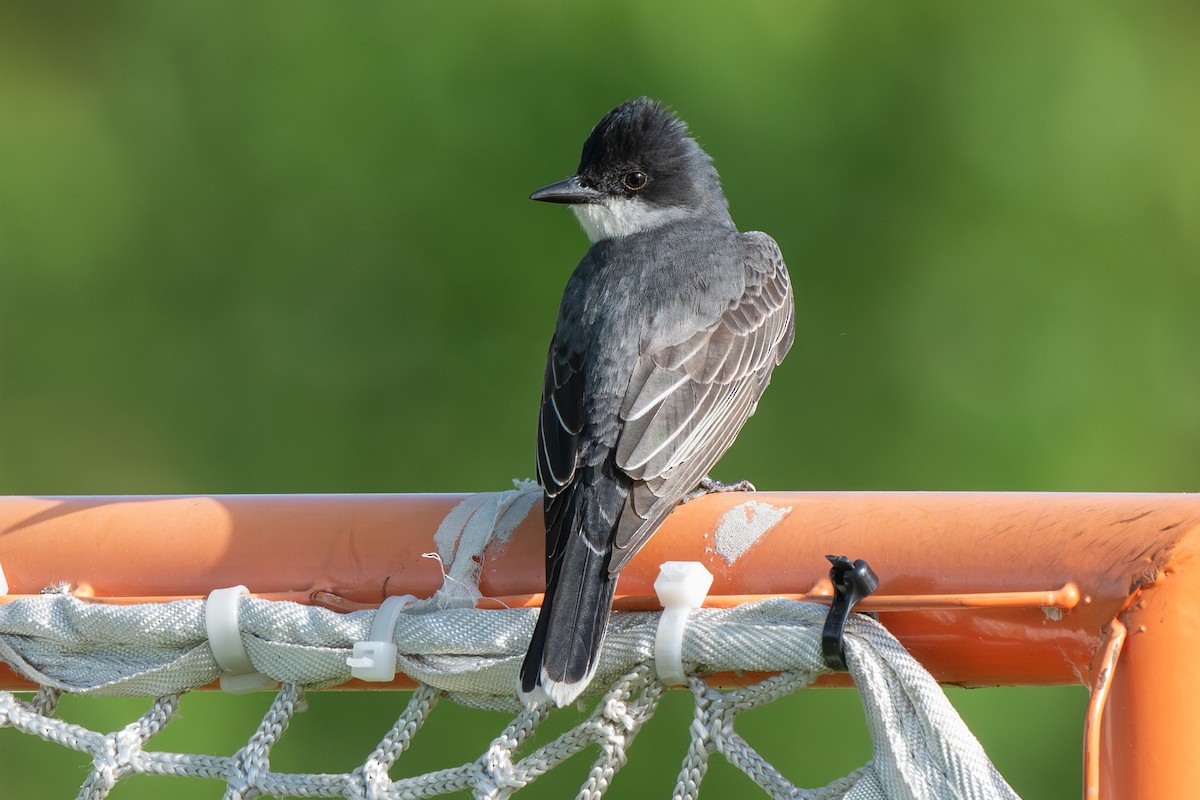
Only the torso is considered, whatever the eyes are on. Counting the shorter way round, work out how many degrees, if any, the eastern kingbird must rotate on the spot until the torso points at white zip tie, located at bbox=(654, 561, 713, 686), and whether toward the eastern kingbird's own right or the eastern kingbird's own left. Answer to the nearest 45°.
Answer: approximately 135° to the eastern kingbird's own right

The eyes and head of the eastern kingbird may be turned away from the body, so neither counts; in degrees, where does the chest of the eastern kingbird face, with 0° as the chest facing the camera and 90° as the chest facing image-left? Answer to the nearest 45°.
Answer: approximately 225°

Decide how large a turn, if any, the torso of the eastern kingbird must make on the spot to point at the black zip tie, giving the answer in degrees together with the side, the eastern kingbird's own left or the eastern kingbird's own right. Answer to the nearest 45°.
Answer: approximately 135° to the eastern kingbird's own right
